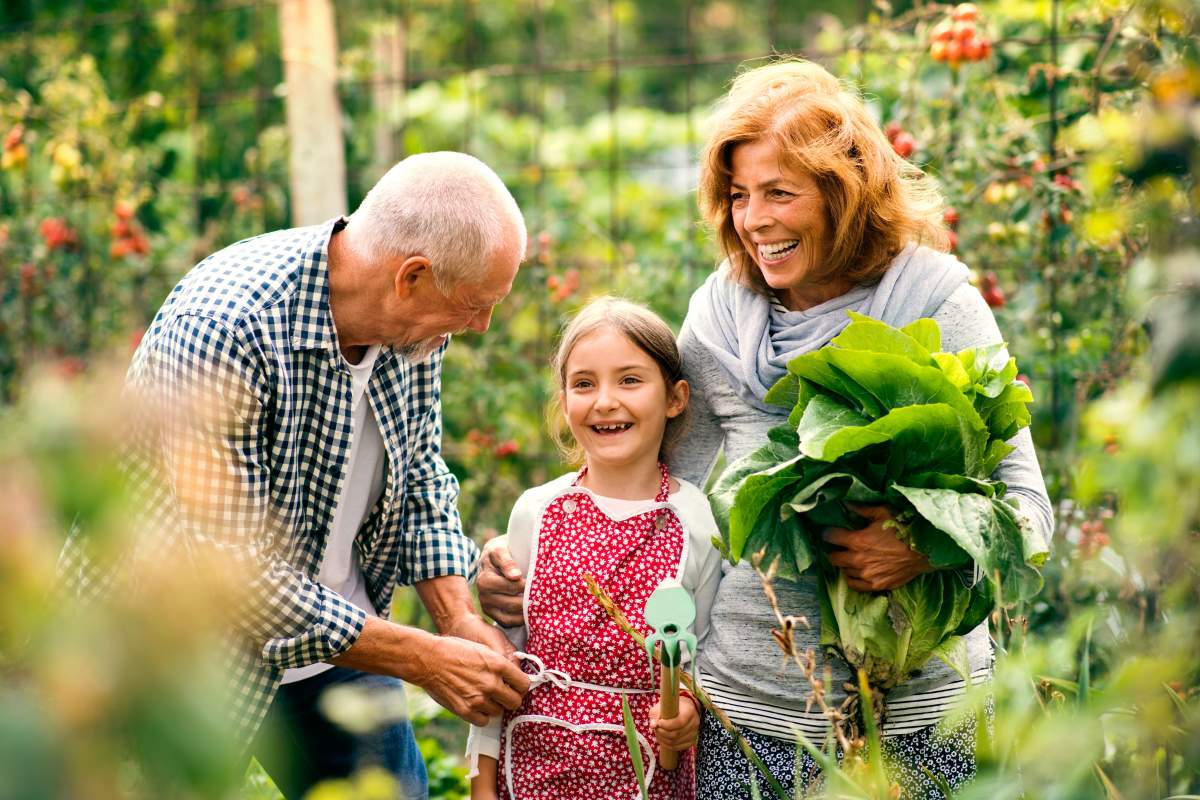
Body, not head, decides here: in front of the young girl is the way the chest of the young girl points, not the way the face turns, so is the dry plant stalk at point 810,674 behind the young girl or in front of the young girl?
in front

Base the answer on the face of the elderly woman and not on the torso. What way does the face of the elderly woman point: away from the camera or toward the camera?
toward the camera

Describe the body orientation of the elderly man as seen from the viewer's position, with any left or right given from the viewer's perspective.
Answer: facing the viewer and to the right of the viewer

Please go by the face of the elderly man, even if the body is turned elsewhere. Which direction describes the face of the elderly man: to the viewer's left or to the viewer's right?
to the viewer's right

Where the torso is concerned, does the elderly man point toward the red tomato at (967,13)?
no

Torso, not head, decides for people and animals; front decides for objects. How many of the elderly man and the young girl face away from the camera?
0

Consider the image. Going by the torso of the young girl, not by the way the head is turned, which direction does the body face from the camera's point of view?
toward the camera
